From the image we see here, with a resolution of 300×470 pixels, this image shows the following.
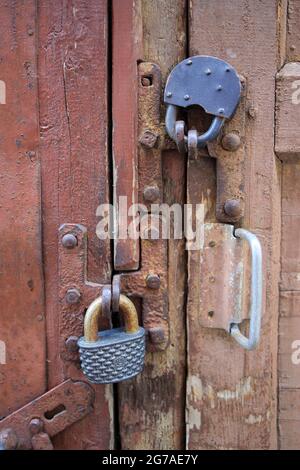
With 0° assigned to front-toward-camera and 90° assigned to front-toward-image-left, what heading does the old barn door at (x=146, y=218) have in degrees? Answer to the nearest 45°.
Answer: approximately 0°
